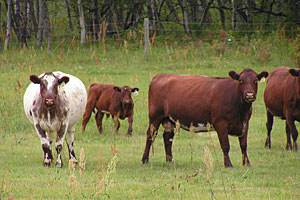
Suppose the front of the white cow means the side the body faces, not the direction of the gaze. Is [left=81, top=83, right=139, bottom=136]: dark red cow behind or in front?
behind

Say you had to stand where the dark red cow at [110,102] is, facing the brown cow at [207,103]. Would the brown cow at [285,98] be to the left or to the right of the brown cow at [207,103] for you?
left

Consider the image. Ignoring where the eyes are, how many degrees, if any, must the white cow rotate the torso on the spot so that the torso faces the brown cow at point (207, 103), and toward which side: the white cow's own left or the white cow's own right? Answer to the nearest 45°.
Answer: approximately 90° to the white cow's own left

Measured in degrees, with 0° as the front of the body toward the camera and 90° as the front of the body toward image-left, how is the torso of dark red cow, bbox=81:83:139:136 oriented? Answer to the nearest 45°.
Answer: approximately 315°

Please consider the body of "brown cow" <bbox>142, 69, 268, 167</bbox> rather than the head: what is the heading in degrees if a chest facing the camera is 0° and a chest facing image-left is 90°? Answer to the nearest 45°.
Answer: approximately 315°

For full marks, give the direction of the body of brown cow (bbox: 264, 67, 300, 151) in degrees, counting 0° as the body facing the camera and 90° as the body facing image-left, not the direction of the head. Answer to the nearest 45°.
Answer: approximately 315°

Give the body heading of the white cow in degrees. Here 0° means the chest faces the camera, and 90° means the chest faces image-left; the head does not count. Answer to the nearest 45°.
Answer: approximately 0°
